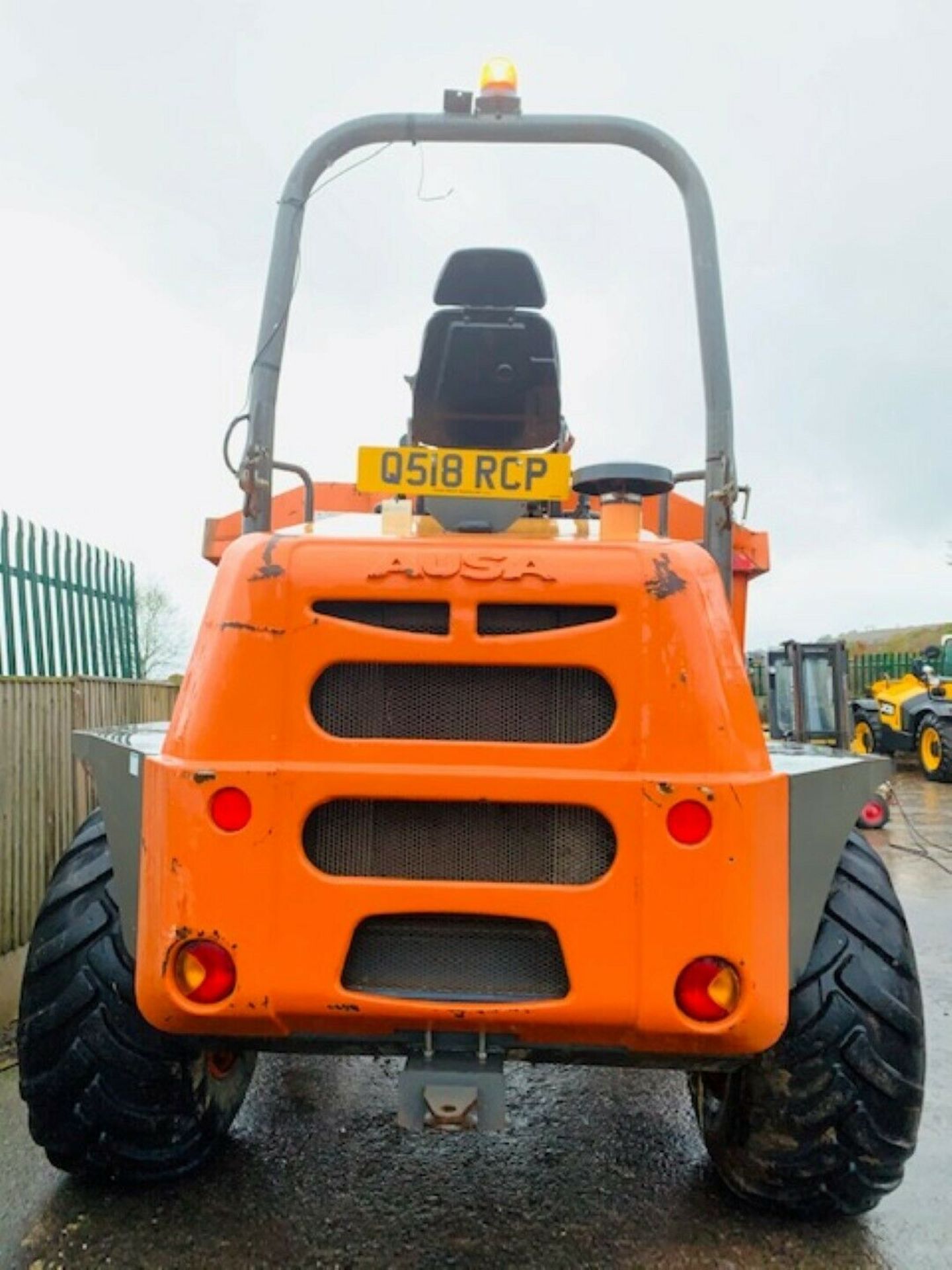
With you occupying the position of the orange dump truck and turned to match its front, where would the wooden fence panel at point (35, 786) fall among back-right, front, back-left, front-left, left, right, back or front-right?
front-left

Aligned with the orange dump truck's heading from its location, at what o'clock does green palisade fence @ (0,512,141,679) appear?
The green palisade fence is roughly at 11 o'clock from the orange dump truck.

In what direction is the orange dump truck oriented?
away from the camera
